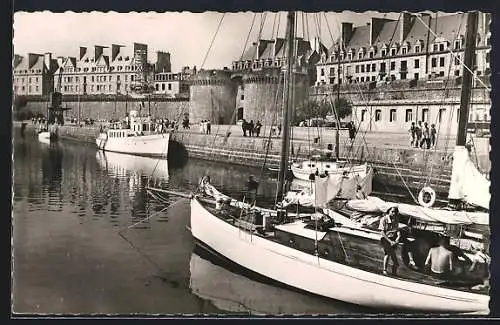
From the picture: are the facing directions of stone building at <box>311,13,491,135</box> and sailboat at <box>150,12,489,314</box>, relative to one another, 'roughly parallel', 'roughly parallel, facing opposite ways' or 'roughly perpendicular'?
roughly perpendicular

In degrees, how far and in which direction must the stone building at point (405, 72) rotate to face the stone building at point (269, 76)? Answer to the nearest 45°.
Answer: approximately 45° to its right

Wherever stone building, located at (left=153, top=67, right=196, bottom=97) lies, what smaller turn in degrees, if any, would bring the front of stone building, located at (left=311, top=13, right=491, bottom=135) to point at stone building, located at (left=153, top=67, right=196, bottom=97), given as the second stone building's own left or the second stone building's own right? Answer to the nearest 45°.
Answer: approximately 45° to the second stone building's own right

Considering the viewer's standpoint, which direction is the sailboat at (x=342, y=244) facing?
facing away from the viewer and to the left of the viewer
